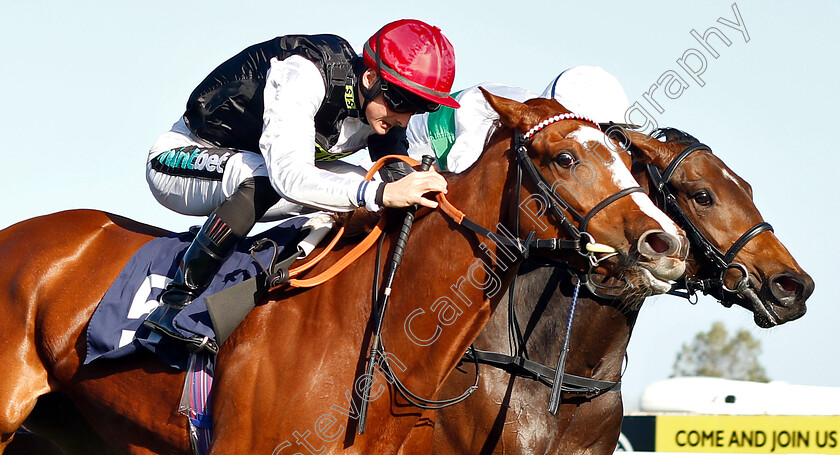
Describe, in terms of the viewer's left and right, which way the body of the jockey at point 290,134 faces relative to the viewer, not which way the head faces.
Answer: facing to the right of the viewer

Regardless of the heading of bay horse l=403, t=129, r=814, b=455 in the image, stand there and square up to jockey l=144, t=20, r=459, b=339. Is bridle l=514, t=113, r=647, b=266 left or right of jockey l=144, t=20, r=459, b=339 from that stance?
left

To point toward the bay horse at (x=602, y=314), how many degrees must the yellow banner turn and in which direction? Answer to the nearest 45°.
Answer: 0° — it already faces it

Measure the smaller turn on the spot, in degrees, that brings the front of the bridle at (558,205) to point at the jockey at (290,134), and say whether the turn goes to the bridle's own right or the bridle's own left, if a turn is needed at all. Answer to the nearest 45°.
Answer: approximately 135° to the bridle's own right

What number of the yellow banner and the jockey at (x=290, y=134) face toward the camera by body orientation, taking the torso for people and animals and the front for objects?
1

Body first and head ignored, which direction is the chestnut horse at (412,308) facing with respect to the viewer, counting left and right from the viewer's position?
facing to the right of the viewer

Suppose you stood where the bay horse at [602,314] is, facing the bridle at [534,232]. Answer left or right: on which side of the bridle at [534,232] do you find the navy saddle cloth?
right

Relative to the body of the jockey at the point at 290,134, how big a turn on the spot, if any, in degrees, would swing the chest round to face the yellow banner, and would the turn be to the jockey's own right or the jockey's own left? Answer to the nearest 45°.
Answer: approximately 45° to the jockey's own left

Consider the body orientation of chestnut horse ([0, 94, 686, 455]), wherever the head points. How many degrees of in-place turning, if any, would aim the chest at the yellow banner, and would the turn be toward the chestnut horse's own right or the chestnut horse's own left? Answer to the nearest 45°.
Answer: approximately 45° to the chestnut horse's own left

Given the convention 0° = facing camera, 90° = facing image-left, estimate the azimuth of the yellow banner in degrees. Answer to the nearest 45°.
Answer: approximately 0°
